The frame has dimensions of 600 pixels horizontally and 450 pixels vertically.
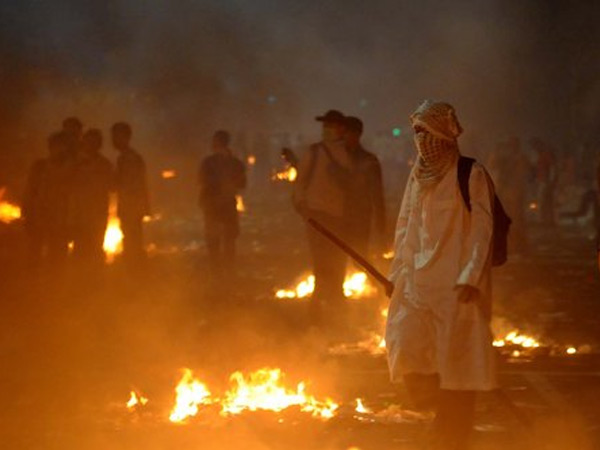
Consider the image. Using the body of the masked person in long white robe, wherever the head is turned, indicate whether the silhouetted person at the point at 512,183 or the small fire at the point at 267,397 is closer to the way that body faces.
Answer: the small fire

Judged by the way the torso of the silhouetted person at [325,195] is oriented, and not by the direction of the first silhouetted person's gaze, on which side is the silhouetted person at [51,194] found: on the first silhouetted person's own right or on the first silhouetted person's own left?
on the first silhouetted person's own right

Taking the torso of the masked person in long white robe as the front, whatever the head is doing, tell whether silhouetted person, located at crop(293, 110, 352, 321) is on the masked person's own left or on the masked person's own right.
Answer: on the masked person's own right

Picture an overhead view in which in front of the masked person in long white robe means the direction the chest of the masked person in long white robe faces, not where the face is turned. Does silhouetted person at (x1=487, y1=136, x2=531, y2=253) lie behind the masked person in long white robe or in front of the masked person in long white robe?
behind

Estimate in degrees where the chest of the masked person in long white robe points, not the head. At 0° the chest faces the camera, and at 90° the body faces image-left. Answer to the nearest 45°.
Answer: approximately 45°

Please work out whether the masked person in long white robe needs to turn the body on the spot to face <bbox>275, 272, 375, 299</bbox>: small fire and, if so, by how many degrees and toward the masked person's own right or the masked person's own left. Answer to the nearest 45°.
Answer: approximately 135° to the masked person's own right

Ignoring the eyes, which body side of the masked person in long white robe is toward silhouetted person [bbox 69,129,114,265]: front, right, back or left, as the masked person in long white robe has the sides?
right

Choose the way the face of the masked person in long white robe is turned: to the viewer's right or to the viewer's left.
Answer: to the viewer's left

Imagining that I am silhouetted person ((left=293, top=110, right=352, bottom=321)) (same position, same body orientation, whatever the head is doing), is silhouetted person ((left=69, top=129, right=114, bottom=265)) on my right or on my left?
on my right

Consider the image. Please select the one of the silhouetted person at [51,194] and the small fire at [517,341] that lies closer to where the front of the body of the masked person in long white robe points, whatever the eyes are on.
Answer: the silhouetted person

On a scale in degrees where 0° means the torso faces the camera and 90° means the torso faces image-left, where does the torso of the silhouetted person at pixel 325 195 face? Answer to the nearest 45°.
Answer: approximately 45°
